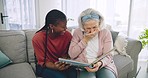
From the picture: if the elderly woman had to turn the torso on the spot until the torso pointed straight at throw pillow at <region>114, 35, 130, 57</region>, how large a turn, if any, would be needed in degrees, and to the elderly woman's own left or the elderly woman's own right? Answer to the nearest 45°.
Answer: approximately 135° to the elderly woman's own left

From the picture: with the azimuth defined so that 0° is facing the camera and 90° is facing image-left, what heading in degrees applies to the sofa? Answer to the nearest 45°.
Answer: approximately 0°

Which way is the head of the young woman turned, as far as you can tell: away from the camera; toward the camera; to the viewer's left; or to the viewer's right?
to the viewer's right

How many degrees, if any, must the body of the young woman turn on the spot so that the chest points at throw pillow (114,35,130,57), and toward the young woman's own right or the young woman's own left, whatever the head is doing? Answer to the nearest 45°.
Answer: approximately 90° to the young woman's own left
